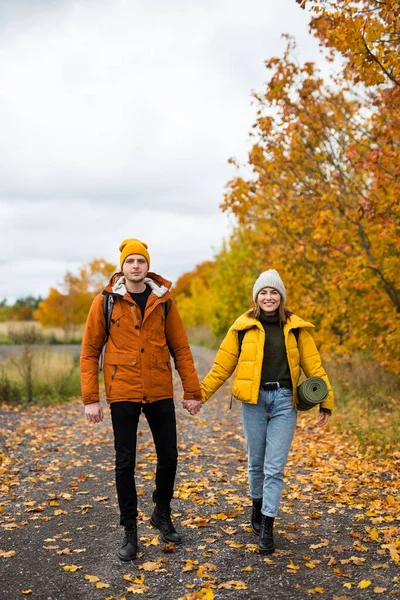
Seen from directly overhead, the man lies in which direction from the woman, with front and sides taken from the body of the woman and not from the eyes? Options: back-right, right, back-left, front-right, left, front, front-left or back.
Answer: right

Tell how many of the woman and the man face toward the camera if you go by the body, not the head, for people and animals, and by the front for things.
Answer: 2

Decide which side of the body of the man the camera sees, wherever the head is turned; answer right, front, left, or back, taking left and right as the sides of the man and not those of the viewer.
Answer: front

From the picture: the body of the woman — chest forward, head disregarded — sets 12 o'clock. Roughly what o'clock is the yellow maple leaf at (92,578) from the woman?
The yellow maple leaf is roughly at 2 o'clock from the woman.

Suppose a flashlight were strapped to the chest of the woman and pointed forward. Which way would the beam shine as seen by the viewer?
toward the camera

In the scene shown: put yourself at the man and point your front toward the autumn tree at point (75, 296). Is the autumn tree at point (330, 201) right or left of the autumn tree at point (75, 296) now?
right

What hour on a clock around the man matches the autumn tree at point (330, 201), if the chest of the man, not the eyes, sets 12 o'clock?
The autumn tree is roughly at 7 o'clock from the man.

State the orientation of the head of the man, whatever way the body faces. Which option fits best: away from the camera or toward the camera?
toward the camera

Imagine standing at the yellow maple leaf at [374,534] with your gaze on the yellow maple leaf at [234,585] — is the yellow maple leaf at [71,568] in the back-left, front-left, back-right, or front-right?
front-right

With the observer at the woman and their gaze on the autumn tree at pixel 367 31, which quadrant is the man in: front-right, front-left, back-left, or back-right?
back-left

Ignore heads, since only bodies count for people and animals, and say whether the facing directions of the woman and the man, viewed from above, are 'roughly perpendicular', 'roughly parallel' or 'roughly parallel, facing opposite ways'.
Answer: roughly parallel

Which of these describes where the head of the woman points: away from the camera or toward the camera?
toward the camera

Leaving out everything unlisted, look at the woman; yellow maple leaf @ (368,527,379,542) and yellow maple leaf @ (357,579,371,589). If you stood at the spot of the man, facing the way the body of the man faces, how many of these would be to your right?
0

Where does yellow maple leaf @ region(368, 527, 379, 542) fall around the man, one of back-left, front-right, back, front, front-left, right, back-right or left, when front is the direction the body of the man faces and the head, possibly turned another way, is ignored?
left
